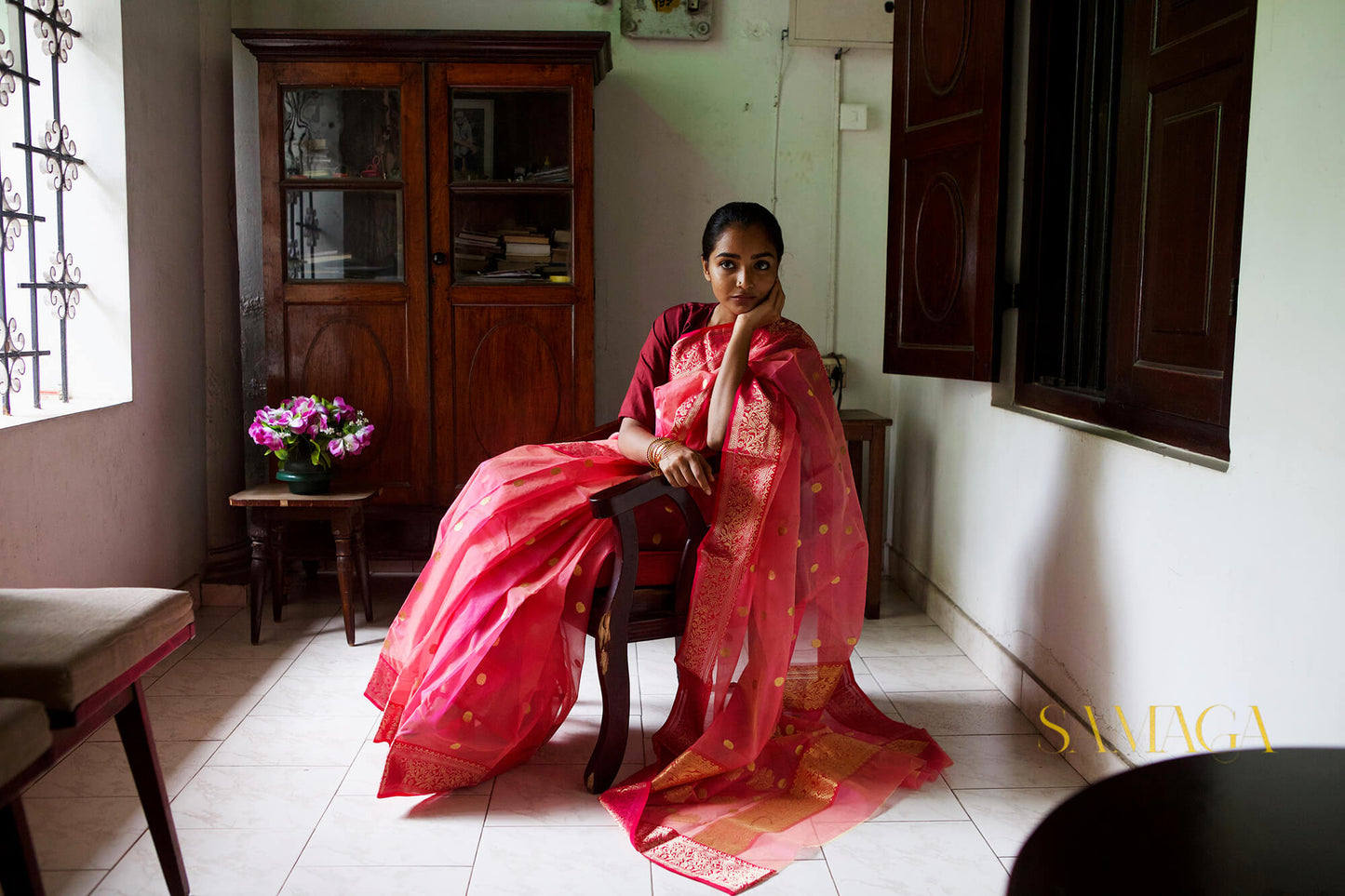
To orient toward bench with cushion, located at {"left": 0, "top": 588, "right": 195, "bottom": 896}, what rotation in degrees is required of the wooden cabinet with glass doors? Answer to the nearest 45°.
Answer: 0° — it already faces it

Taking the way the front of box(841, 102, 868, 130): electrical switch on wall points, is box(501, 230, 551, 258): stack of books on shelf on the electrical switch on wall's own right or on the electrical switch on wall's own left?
on the electrical switch on wall's own right

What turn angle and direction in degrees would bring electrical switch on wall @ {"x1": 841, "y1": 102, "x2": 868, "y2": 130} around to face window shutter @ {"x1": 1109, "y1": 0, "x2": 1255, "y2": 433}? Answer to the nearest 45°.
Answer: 0° — it already faces it

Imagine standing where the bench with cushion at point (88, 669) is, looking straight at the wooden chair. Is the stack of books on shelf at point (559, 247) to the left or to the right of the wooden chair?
left

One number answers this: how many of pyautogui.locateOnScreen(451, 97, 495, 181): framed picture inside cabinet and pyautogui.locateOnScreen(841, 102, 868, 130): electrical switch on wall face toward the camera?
2

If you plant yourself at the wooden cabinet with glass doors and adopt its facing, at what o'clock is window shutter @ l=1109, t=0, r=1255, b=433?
The window shutter is roughly at 11 o'clock from the wooden cabinet with glass doors.

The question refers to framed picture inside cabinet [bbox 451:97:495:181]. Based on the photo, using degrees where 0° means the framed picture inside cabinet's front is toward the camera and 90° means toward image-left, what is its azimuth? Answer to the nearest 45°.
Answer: approximately 0°

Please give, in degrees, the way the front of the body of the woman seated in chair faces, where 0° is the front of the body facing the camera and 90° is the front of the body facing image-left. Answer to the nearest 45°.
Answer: approximately 45°

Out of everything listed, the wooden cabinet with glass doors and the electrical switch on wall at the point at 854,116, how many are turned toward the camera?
2
